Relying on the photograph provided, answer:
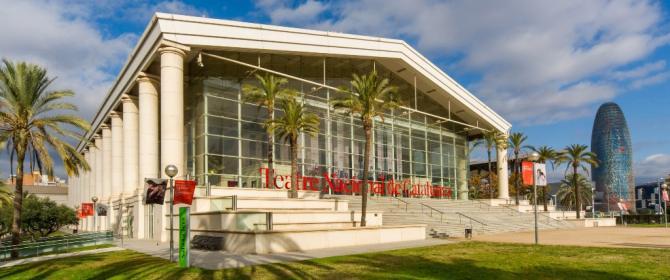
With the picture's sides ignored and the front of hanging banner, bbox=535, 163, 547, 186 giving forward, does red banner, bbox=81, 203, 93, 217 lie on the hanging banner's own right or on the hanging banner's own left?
on the hanging banner's own right

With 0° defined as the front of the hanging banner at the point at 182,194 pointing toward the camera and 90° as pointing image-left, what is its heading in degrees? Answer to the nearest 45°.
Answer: approximately 0°

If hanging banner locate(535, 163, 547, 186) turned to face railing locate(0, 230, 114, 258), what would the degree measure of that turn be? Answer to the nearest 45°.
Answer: approximately 90° to its right

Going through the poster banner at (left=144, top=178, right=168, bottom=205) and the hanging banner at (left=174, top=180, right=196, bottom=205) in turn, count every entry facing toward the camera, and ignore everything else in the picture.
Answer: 2

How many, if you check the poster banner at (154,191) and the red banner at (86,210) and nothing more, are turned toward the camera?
2

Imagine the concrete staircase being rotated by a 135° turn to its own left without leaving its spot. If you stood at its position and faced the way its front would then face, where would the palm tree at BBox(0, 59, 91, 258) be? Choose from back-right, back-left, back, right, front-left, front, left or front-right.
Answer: back-left
